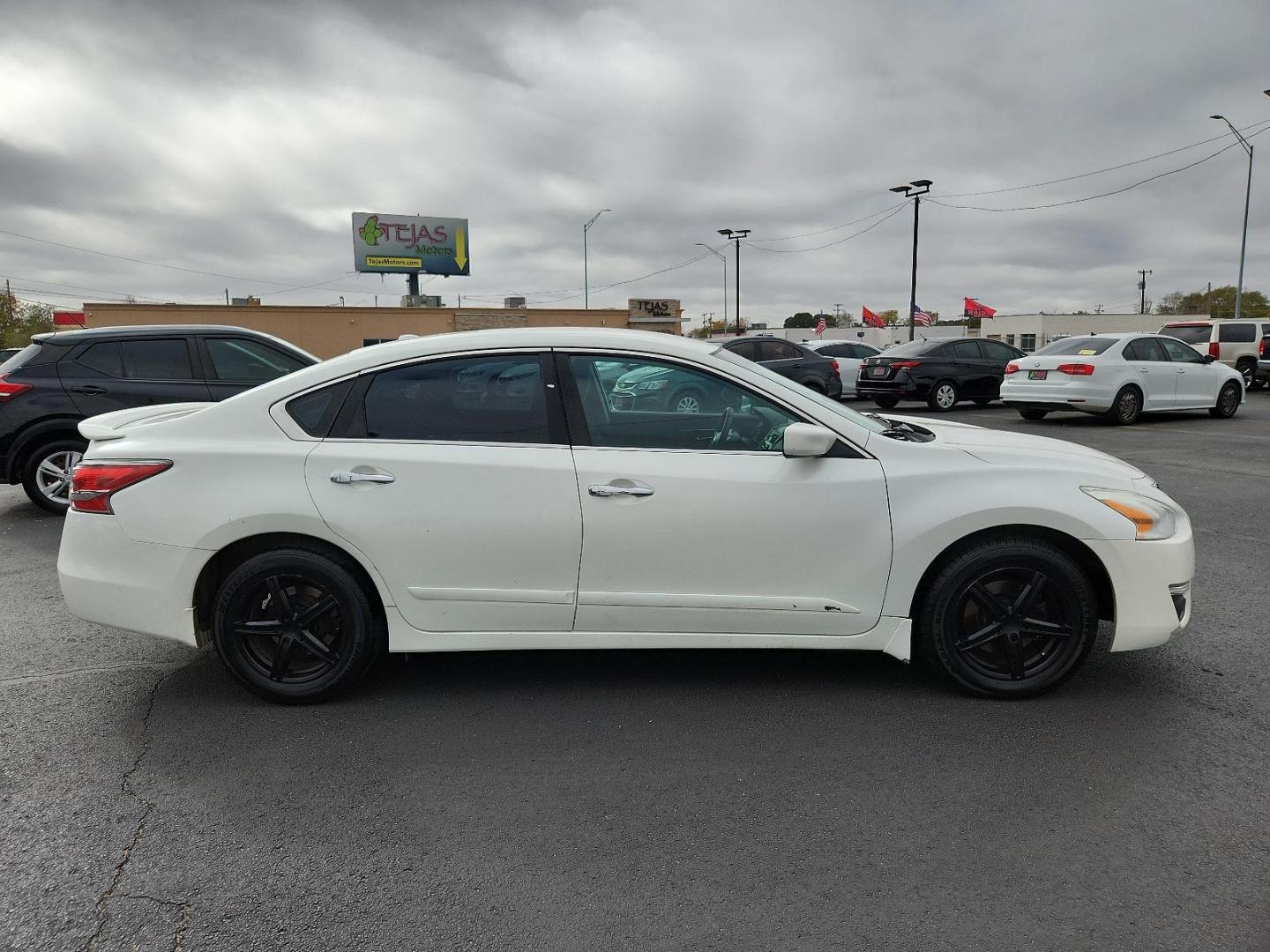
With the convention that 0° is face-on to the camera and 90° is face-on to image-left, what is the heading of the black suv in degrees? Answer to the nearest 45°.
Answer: approximately 270°

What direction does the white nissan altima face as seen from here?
to the viewer's right

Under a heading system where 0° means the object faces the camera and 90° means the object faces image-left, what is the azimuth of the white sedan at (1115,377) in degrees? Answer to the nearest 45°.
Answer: approximately 225°

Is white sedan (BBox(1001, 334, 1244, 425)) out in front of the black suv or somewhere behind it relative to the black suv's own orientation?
in front

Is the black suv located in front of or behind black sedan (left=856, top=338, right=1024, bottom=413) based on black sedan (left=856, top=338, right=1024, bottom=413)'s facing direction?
behind

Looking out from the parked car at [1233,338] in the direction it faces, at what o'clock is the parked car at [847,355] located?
the parked car at [847,355] is roughly at 6 o'clock from the parked car at [1233,338].

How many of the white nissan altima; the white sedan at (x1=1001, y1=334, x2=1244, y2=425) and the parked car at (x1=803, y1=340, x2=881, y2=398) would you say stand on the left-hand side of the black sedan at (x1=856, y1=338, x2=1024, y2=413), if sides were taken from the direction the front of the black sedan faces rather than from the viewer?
1

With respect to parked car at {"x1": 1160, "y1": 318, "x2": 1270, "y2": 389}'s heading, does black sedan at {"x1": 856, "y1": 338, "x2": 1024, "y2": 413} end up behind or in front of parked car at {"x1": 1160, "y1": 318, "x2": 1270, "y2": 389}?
behind

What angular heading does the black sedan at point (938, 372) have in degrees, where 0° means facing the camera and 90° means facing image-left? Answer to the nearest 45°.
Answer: approximately 225°

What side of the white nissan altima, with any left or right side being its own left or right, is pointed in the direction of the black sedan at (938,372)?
left

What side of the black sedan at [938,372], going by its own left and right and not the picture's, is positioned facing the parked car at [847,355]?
left

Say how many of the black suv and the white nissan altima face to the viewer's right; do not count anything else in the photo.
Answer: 2

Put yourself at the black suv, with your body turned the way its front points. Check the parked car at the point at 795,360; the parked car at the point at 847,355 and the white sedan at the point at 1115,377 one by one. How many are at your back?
0

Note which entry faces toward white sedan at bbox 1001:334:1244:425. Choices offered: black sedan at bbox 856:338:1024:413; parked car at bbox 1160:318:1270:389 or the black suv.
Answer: the black suv

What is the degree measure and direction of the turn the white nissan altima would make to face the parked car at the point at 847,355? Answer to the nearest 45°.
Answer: approximately 90° to its left

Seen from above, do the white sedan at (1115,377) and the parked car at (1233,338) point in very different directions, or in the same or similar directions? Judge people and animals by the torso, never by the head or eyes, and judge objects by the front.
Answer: same or similar directions

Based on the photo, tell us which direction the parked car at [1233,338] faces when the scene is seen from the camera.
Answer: facing away from the viewer and to the right of the viewer
